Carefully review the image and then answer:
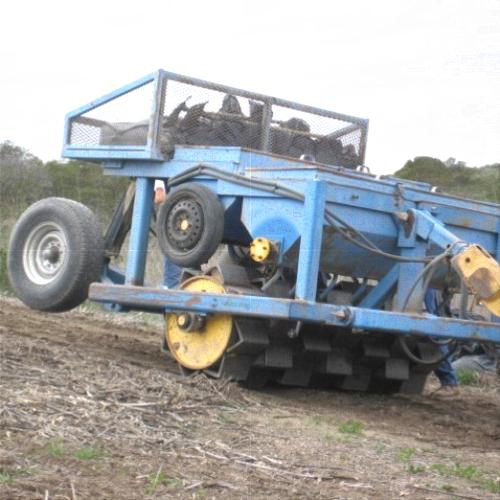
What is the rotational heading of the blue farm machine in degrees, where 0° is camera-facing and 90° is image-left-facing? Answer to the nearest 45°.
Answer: approximately 315°

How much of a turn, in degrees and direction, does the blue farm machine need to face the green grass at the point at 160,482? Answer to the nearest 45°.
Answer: approximately 45° to its right
